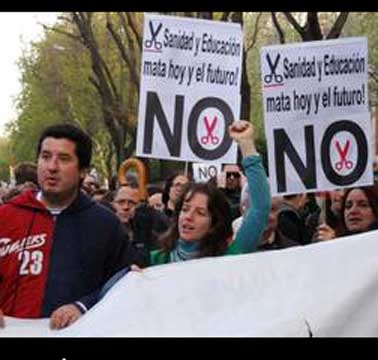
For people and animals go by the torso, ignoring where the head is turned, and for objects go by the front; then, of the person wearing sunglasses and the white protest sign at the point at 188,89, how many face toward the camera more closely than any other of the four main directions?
2

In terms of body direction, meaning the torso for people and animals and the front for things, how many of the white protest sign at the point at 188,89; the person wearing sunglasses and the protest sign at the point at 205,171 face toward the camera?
3

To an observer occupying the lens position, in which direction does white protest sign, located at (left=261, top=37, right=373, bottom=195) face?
facing the viewer

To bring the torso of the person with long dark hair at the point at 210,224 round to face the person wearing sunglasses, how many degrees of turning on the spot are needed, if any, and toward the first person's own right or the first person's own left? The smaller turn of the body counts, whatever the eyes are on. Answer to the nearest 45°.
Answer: approximately 135° to the first person's own right

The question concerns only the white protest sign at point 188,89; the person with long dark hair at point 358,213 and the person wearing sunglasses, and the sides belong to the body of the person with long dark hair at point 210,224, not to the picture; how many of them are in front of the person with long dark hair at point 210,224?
0

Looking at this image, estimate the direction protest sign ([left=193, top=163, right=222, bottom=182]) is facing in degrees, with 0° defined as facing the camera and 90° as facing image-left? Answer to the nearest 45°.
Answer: approximately 0°

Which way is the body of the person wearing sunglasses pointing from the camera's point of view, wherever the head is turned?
toward the camera

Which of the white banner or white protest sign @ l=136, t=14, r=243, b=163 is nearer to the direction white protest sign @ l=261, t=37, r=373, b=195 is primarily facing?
the white banner

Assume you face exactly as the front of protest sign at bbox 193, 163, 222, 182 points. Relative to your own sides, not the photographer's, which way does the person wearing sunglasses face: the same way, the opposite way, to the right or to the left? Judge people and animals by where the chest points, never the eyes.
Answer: the same way

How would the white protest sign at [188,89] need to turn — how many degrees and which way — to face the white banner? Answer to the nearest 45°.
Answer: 0° — it already faces it

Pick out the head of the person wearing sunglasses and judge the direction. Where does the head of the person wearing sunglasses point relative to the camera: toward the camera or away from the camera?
toward the camera

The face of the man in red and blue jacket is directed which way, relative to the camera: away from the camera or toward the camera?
toward the camera

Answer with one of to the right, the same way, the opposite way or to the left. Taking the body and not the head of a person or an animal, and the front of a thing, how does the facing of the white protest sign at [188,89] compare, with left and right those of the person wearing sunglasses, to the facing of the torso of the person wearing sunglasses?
the same way

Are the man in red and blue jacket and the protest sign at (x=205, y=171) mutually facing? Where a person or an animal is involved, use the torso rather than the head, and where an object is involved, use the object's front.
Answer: no

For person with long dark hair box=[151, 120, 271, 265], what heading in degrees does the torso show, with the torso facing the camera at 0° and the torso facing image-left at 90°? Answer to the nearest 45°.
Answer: approximately 45°

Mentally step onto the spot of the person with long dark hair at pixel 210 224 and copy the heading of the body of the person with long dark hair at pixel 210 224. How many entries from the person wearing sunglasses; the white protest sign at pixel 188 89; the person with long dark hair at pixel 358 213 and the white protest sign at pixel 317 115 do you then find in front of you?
0

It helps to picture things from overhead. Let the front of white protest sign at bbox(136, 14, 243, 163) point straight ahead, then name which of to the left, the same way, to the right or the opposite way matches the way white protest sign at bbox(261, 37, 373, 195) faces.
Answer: the same way

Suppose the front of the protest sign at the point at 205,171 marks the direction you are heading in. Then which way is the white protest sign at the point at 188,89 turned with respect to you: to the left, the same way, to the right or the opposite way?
the same way
